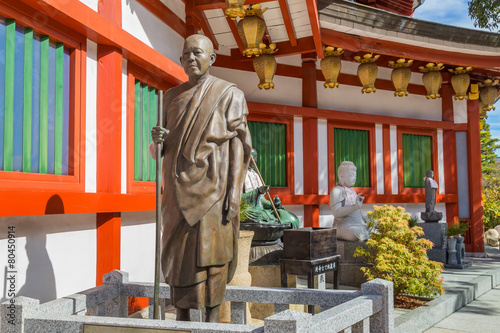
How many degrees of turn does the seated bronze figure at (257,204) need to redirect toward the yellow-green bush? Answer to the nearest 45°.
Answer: approximately 45° to its left

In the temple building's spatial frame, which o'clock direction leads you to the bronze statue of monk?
The bronze statue of monk is roughly at 1 o'clock from the temple building.

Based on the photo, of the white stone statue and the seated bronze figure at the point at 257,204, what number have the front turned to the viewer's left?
0

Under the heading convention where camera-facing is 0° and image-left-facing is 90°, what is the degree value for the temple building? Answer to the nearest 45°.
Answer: approximately 315°

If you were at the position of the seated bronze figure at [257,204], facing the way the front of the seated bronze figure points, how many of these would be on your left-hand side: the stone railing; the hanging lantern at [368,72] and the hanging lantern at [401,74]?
2

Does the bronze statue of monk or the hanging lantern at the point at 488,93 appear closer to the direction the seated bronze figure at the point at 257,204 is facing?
the bronze statue of monk

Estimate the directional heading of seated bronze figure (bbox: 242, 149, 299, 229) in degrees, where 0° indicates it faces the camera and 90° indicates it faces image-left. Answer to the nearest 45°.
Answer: approximately 315°

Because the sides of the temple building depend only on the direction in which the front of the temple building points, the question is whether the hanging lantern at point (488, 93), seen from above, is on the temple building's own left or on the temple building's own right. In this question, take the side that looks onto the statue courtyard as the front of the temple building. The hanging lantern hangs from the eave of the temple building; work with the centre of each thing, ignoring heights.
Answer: on the temple building's own left

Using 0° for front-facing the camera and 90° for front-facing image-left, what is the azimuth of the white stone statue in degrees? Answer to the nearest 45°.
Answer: approximately 315°
